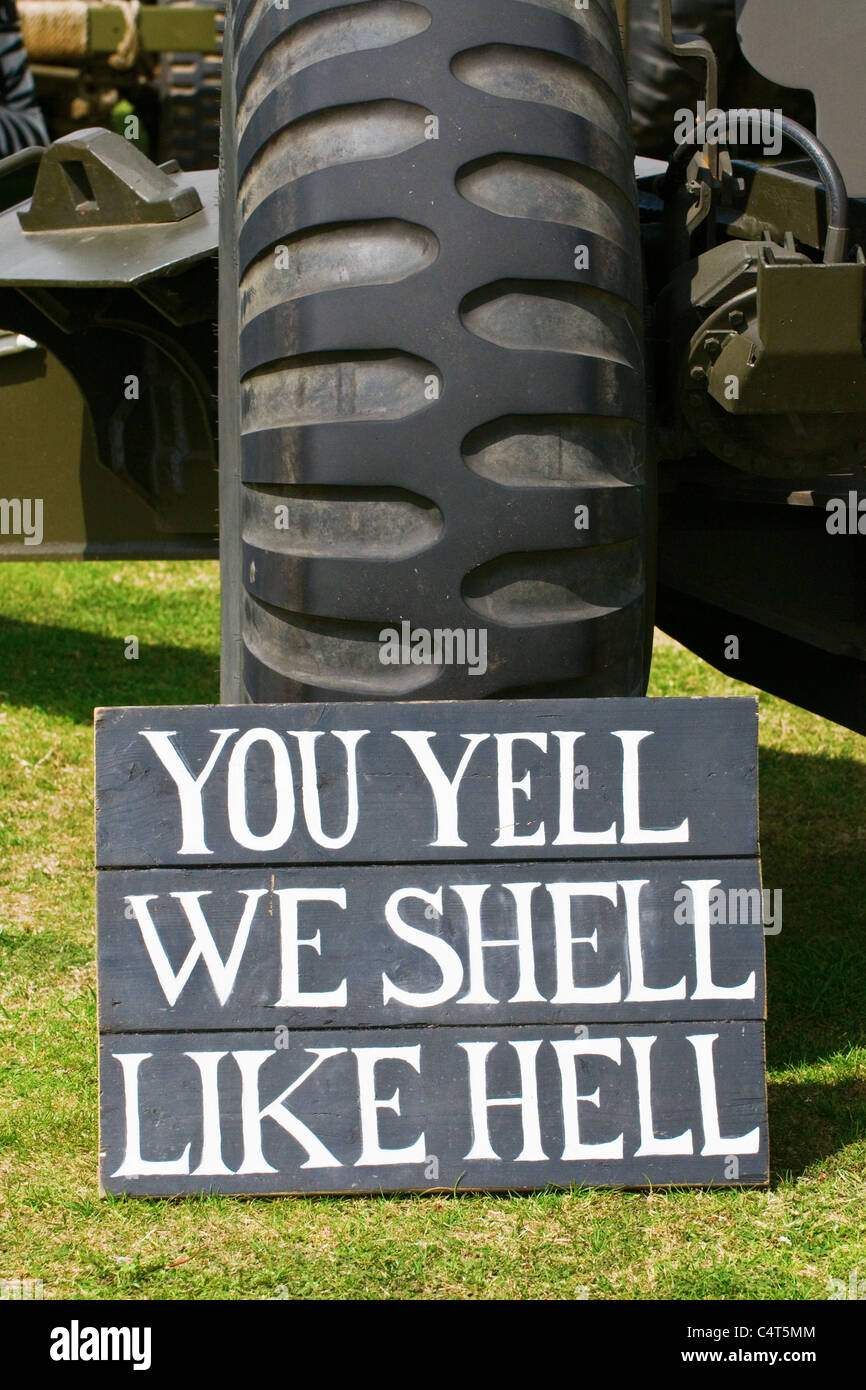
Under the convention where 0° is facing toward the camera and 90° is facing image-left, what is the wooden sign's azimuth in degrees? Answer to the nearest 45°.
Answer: approximately 0°

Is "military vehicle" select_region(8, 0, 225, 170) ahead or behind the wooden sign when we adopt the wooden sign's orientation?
behind
